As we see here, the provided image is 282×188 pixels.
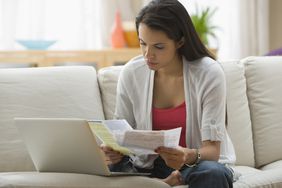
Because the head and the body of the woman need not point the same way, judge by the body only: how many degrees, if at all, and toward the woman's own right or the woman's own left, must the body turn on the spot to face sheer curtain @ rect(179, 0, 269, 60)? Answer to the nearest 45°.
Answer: approximately 135° to the woman's own right

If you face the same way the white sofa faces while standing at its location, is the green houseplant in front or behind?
behind

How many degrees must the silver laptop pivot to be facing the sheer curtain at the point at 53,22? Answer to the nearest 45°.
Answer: approximately 45° to its left

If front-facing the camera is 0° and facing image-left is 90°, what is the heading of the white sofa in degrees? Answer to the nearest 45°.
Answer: approximately 0°

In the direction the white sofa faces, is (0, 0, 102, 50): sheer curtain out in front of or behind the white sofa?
behind

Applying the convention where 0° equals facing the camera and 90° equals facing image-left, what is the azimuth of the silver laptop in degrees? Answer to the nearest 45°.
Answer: approximately 225°
